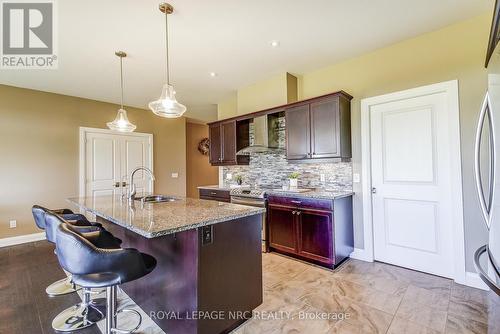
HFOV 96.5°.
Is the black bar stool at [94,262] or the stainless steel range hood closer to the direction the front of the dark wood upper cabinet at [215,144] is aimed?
the black bar stool

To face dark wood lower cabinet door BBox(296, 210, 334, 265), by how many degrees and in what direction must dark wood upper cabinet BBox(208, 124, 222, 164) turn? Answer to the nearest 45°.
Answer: approximately 90° to its left

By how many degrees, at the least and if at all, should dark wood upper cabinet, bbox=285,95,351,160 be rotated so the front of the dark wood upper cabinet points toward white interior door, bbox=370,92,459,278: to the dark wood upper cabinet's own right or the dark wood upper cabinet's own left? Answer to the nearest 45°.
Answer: approximately 135° to the dark wood upper cabinet's own left

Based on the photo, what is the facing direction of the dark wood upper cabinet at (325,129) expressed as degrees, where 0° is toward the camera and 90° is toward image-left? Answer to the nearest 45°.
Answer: approximately 45°

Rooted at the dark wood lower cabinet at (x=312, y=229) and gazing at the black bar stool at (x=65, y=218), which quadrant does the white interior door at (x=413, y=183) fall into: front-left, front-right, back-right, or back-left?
back-left

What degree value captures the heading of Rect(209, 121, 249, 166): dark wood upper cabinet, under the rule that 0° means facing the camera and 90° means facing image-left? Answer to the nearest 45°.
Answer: approximately 45°

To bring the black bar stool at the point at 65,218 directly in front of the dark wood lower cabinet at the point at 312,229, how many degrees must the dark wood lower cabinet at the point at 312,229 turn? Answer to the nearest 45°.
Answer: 0° — it already faces it

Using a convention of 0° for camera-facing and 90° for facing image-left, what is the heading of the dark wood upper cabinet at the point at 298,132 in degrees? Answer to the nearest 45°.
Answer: approximately 45°

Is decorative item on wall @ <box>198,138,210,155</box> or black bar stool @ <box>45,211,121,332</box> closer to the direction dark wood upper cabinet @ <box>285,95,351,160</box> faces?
the black bar stool

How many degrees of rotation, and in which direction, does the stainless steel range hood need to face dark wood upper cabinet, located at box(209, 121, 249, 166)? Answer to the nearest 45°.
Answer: approximately 90° to its right

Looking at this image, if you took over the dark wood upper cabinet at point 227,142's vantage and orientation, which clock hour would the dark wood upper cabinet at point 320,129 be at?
the dark wood upper cabinet at point 320,129 is roughly at 9 o'clock from the dark wood upper cabinet at point 227,142.
